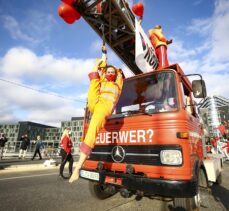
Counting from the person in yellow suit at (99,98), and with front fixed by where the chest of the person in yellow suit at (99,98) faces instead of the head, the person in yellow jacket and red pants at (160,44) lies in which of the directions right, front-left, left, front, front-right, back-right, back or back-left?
back-left

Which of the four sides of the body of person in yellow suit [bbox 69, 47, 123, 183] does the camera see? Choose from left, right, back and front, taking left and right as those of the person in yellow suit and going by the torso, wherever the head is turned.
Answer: front
